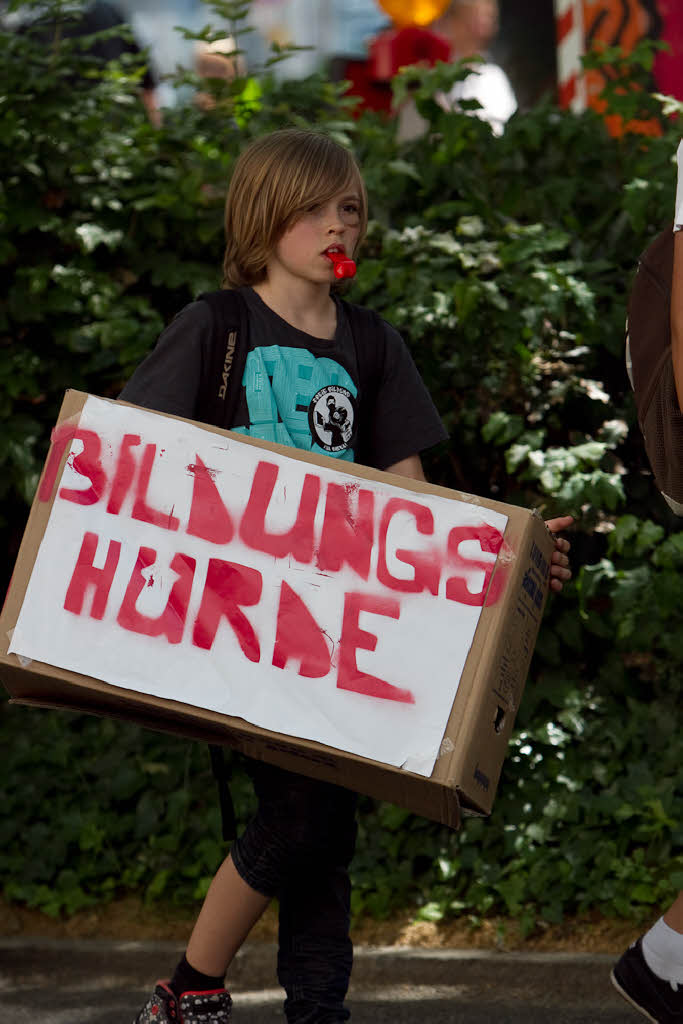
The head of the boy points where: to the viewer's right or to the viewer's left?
to the viewer's right

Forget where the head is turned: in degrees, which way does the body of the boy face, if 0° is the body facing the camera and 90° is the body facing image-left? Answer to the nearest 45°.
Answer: approximately 315°

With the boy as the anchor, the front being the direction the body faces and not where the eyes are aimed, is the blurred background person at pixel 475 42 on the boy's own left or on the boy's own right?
on the boy's own left
